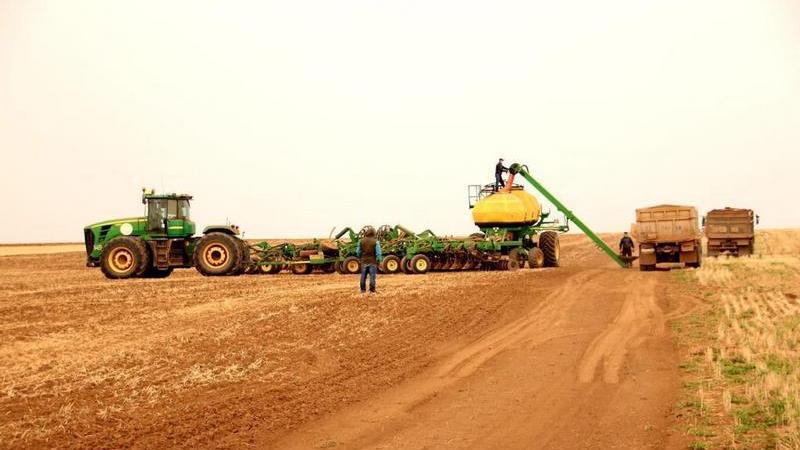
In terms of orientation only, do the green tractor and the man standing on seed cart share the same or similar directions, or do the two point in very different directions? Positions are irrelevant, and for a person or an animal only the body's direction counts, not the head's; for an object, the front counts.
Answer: very different directions

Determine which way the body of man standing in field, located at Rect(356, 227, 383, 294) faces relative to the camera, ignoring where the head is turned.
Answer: away from the camera

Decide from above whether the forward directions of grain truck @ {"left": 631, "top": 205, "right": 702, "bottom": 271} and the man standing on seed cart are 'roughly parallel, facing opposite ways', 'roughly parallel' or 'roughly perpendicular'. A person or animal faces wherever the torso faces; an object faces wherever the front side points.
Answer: roughly perpendicular

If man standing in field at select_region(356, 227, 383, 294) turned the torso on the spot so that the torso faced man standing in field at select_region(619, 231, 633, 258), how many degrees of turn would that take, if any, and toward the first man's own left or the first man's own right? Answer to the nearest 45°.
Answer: approximately 45° to the first man's own right

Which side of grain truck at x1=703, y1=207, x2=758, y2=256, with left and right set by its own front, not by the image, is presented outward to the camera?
back

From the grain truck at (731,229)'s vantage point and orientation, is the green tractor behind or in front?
behind

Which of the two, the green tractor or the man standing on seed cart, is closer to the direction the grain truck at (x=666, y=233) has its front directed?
the man standing on seed cart

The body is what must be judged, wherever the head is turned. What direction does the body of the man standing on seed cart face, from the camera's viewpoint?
to the viewer's right

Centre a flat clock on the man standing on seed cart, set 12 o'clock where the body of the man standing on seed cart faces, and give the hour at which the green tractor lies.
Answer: The green tractor is roughly at 5 o'clock from the man standing on seed cart.

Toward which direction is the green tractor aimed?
to the viewer's left

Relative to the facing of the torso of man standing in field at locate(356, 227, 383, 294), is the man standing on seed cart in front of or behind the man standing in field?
in front

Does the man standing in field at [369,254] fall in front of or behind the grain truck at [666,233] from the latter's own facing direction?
behind

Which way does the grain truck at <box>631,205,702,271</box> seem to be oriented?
away from the camera

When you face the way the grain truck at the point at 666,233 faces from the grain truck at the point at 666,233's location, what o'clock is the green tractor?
The green tractor is roughly at 8 o'clock from the grain truck.
